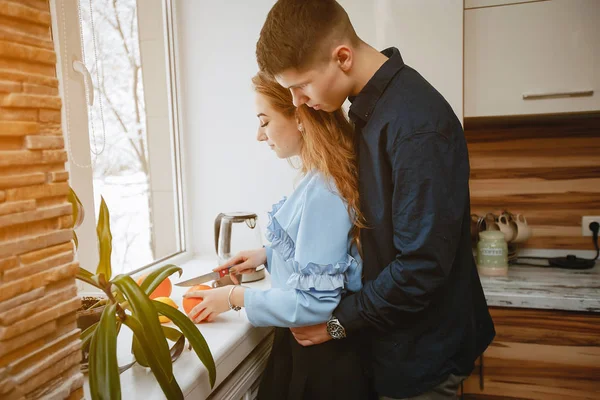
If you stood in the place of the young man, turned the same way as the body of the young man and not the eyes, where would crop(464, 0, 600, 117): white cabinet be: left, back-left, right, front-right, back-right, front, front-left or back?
back-right

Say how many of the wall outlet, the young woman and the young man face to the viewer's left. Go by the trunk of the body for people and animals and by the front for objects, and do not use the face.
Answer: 2

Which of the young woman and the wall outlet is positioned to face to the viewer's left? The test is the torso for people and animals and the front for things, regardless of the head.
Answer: the young woman

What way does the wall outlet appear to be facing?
toward the camera

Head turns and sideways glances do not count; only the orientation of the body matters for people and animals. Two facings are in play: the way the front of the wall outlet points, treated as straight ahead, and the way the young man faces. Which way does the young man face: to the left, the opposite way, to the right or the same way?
to the right

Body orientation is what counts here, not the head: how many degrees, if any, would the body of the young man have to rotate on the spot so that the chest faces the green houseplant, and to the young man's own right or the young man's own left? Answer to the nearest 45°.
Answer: approximately 45° to the young man's own left

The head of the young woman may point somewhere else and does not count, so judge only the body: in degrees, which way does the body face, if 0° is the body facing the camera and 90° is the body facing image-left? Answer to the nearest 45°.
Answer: approximately 90°

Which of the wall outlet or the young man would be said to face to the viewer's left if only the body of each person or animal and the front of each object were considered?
the young man

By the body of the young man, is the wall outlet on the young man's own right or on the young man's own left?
on the young man's own right

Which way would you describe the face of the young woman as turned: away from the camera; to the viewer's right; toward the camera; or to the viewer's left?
to the viewer's left

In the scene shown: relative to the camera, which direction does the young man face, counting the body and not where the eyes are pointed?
to the viewer's left

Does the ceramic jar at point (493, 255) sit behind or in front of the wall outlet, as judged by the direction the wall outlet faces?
in front
